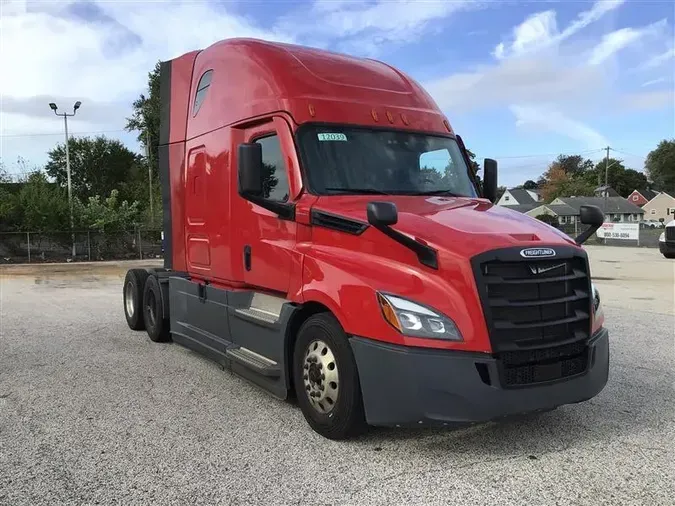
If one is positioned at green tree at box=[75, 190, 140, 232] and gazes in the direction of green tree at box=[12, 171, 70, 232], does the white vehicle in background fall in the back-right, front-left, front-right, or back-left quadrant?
back-left

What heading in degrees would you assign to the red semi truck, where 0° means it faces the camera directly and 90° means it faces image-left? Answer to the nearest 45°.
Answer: approximately 315°

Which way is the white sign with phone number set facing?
toward the camera

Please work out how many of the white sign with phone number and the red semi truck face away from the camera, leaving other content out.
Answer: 0

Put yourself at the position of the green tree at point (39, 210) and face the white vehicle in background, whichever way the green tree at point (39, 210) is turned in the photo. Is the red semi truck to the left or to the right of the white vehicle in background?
right

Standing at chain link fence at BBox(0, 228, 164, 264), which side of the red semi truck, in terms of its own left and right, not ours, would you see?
back

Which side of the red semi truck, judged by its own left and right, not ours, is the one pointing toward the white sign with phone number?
left

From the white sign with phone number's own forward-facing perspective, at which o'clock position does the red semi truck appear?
The red semi truck is roughly at 12 o'clock from the white sign with phone number.

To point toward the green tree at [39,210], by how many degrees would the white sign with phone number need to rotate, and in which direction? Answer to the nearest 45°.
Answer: approximately 45° to its right
